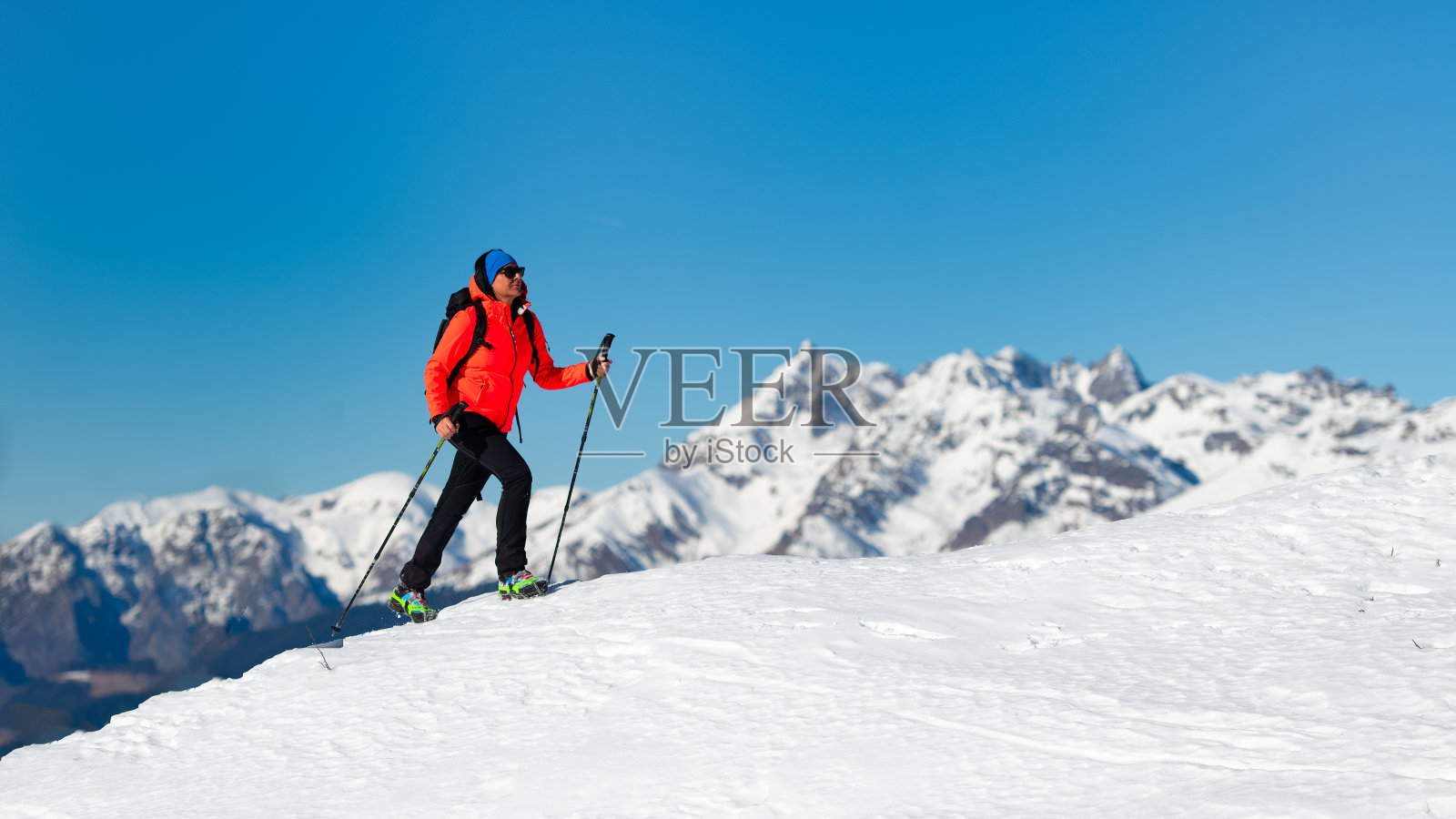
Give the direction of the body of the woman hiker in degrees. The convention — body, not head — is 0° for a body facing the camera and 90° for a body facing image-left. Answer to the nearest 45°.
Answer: approximately 315°
